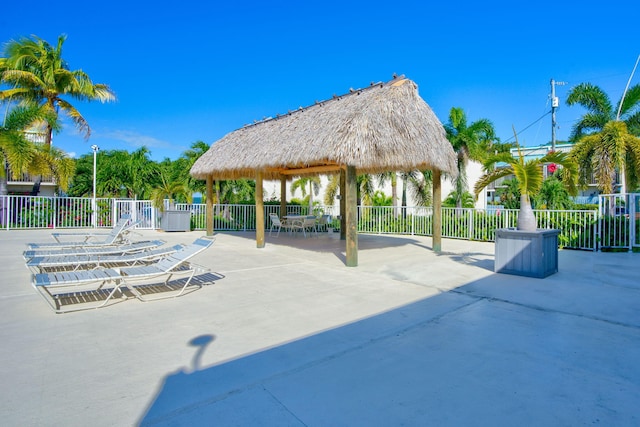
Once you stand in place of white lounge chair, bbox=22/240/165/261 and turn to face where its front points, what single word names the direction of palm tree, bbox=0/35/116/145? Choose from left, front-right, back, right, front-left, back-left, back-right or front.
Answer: right

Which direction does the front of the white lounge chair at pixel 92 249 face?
to the viewer's left

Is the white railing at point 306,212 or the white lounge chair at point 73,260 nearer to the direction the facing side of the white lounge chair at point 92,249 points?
the white lounge chair

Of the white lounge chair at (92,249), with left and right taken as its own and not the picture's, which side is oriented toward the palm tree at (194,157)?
right

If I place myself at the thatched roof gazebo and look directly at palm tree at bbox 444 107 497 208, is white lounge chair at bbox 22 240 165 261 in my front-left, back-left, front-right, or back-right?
back-left

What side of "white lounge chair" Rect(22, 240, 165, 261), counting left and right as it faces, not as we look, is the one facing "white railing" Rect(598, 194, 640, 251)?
back

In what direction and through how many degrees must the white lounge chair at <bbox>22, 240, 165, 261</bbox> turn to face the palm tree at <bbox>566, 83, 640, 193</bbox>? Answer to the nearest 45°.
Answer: approximately 180°

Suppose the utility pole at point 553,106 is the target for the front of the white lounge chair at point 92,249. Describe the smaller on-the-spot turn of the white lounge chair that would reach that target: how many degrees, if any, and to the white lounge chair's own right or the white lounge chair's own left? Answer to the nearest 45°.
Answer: approximately 180°

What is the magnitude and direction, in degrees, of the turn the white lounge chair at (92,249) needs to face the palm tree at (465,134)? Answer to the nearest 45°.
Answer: approximately 180°

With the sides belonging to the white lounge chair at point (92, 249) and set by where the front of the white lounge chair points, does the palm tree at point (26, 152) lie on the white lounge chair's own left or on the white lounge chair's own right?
on the white lounge chair's own right
